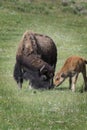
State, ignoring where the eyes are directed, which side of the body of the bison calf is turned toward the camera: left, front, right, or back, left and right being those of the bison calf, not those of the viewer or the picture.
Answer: left
